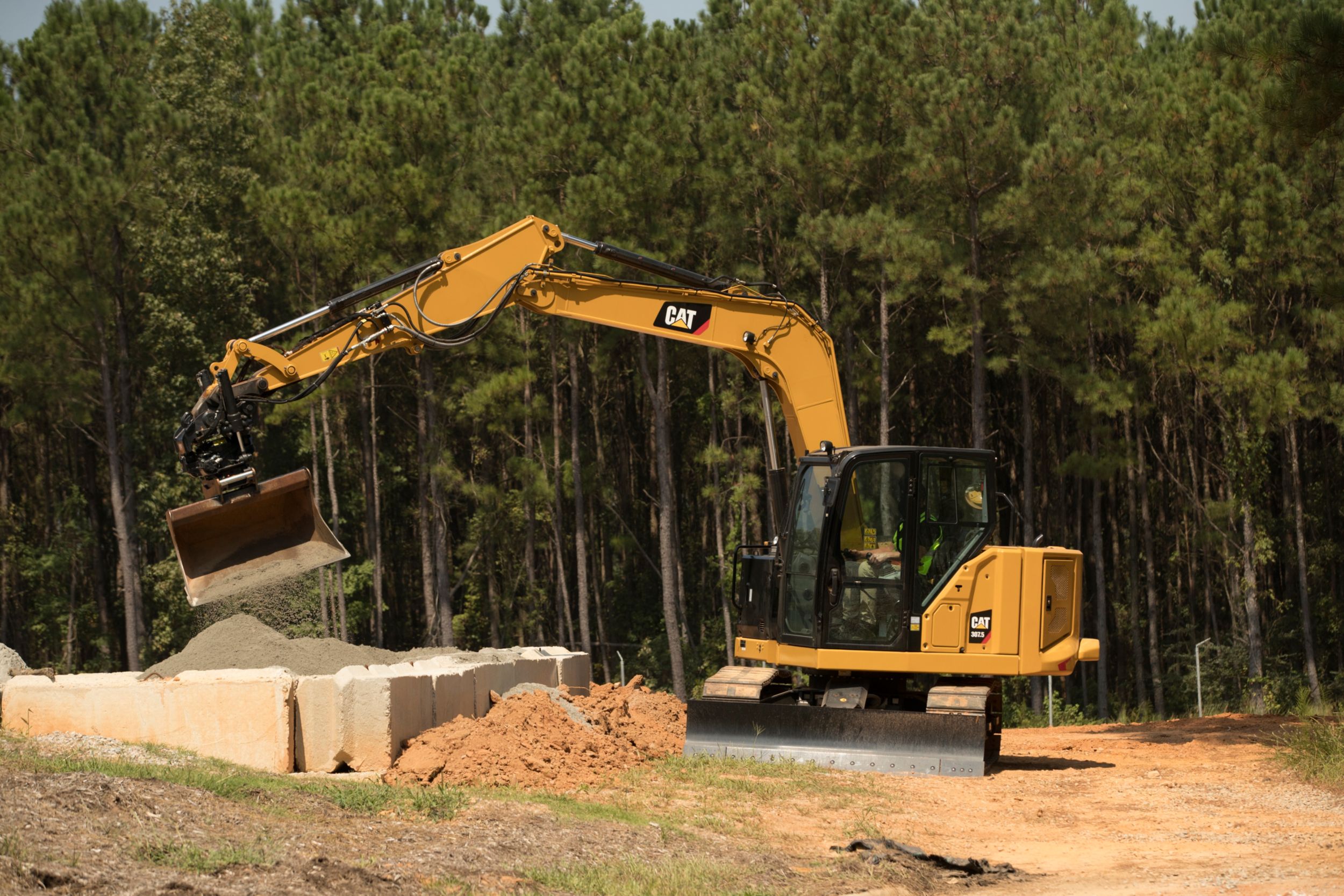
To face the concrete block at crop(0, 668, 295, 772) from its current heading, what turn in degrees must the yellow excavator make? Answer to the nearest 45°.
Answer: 0° — it already faces it

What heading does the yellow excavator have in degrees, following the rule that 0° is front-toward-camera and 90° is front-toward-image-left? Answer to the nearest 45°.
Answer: approximately 90°

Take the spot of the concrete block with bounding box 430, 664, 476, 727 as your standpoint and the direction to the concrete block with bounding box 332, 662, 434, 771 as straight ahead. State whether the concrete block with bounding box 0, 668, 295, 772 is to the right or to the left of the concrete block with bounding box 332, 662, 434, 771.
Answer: right

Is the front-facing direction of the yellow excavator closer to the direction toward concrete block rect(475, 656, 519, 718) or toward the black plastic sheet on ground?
the concrete block

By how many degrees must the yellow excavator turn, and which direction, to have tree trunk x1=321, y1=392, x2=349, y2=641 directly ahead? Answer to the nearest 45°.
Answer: approximately 90° to its right

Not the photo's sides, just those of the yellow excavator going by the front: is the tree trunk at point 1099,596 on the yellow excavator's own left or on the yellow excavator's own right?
on the yellow excavator's own right

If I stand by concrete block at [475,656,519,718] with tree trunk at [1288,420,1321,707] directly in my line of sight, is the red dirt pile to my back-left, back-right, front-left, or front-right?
back-right

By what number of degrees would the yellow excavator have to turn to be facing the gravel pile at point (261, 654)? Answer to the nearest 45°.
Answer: approximately 45° to its right

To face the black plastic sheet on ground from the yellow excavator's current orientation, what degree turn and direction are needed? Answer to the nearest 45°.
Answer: approximately 90° to its left

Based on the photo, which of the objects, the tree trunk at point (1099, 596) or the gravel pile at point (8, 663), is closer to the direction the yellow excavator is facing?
the gravel pile

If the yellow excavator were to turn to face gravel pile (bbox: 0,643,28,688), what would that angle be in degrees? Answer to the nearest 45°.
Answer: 0° — it already faces it
